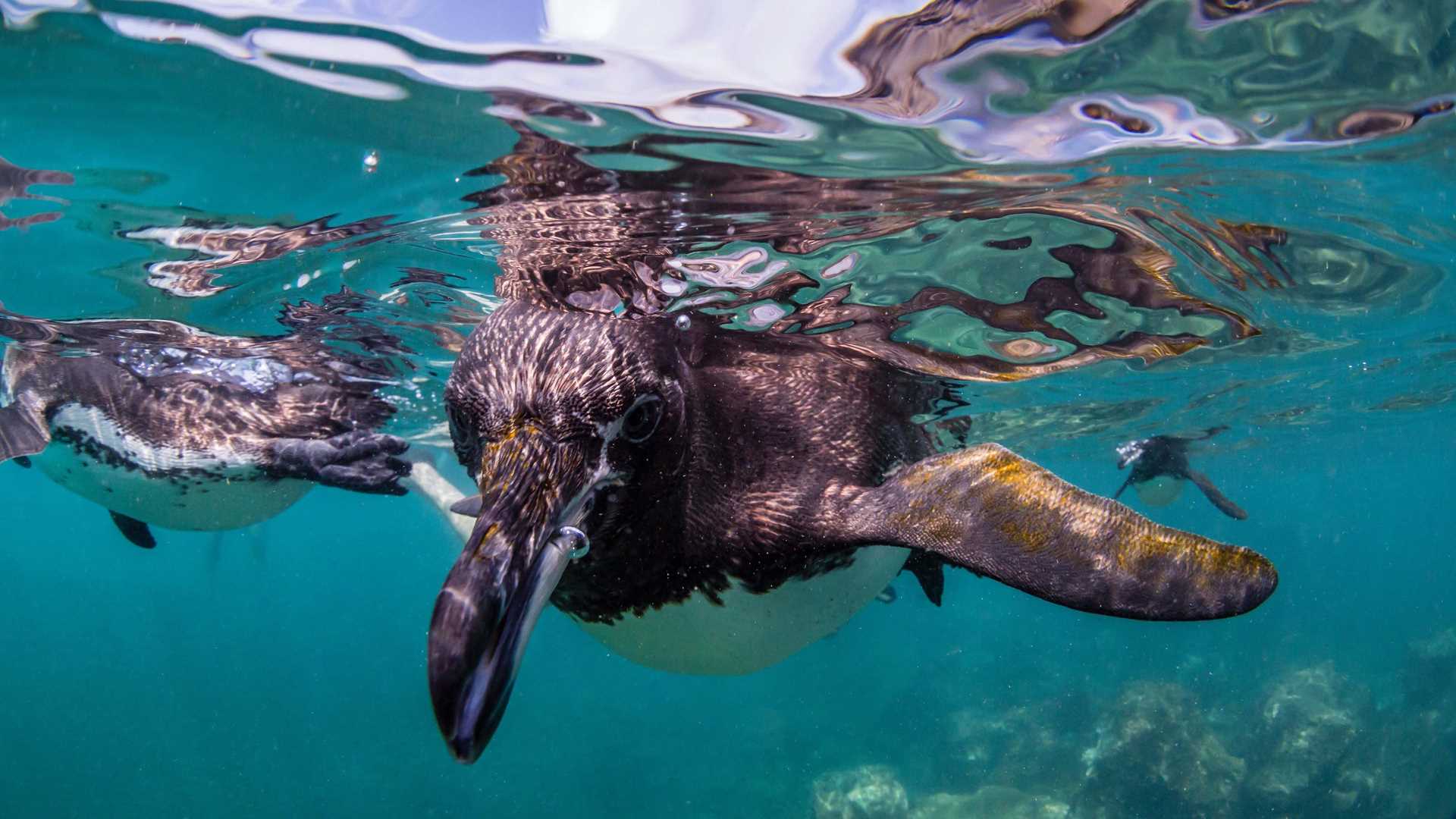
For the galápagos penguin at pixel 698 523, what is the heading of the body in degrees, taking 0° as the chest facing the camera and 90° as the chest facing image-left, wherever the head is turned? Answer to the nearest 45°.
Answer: approximately 45°

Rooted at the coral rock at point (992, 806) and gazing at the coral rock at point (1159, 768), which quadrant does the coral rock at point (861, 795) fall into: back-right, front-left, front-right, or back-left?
back-left

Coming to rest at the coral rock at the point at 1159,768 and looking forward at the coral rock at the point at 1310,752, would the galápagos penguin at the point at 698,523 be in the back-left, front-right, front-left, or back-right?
back-right

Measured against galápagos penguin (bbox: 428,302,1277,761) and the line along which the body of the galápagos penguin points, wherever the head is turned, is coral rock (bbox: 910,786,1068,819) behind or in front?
behind
